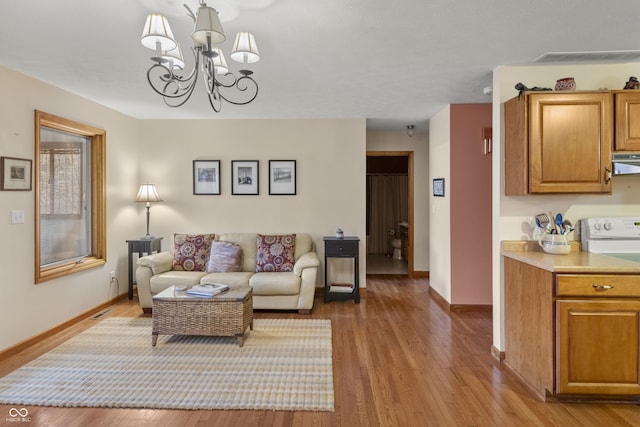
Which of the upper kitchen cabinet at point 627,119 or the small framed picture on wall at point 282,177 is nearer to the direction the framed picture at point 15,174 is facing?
the upper kitchen cabinet

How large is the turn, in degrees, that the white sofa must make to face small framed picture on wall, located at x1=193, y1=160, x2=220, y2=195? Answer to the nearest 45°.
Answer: approximately 135° to its right

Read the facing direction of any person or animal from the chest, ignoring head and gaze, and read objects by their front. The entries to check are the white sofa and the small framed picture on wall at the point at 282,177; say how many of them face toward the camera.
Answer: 2

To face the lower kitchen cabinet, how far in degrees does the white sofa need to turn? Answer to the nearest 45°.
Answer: approximately 45° to its left

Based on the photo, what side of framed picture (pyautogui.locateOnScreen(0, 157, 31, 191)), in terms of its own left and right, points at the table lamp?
left

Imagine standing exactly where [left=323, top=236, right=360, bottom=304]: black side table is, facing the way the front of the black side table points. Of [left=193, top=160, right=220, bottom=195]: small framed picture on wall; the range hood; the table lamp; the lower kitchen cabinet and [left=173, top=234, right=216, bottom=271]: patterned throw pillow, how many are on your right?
3

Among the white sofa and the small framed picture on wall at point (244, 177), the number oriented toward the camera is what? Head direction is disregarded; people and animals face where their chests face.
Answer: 2

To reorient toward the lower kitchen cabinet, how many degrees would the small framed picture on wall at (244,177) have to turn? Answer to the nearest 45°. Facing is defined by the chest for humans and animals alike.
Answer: approximately 45° to its left

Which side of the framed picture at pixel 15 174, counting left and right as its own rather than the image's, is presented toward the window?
left
